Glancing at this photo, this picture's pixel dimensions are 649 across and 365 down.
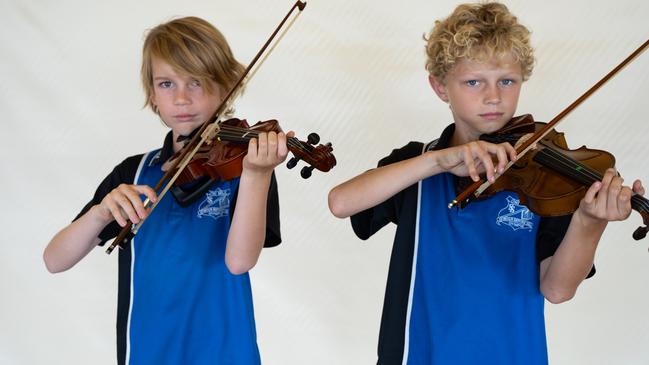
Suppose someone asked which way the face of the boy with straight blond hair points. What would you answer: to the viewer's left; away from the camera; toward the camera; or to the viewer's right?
toward the camera

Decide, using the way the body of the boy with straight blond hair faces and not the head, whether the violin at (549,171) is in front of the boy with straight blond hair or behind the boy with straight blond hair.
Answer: in front

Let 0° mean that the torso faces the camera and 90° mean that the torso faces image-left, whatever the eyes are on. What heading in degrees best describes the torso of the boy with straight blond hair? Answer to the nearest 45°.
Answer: approximately 0°

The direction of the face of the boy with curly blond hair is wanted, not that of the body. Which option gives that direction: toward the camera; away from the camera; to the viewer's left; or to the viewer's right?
toward the camera
